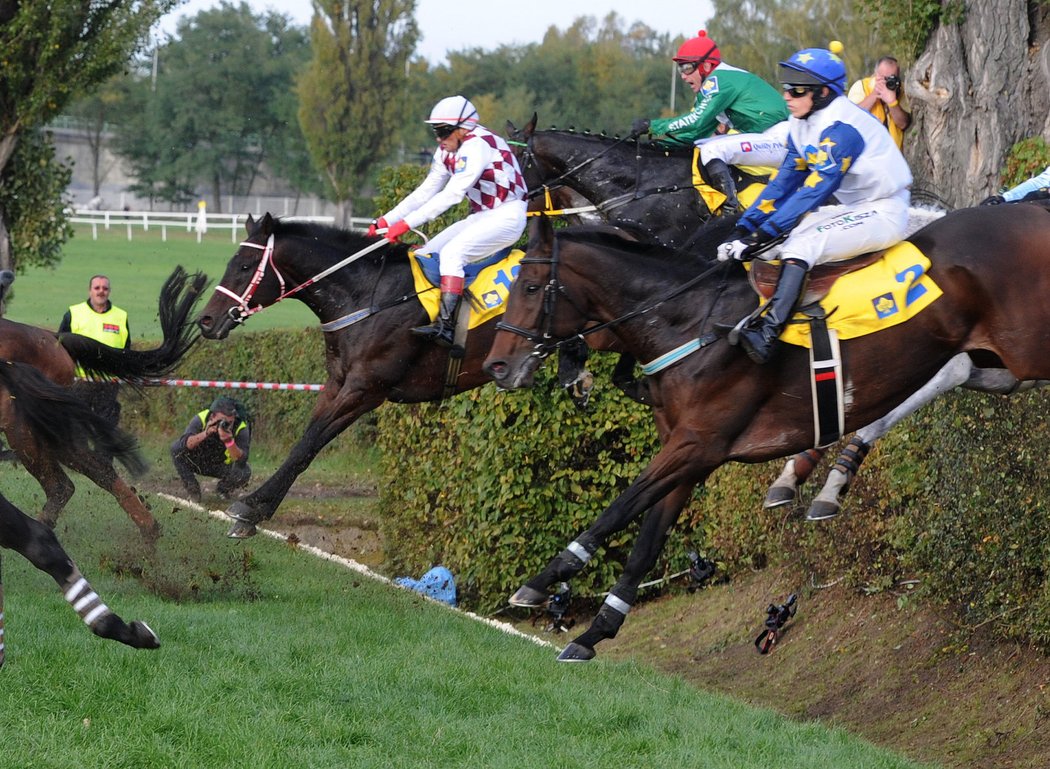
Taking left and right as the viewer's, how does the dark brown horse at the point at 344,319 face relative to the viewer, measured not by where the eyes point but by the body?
facing to the left of the viewer

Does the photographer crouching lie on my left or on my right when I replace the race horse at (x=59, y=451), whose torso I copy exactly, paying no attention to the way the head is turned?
on my right

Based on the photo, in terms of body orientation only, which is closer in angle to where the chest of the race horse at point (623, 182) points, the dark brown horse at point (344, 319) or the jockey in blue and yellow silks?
the dark brown horse

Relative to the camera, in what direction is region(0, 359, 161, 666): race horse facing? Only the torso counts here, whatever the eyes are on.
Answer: to the viewer's left

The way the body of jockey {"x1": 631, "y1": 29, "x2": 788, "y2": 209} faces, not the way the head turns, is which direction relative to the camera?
to the viewer's left

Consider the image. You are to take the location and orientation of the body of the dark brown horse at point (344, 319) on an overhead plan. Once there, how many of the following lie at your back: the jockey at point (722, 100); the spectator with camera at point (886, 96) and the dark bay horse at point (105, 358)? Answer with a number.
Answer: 2

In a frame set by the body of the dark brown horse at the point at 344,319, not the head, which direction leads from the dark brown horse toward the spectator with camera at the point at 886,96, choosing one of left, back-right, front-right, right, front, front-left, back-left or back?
back

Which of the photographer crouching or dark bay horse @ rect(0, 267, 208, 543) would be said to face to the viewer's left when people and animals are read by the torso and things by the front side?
the dark bay horse

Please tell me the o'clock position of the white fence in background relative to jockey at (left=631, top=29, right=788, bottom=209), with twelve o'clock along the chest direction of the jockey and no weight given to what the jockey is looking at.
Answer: The white fence in background is roughly at 2 o'clock from the jockey.

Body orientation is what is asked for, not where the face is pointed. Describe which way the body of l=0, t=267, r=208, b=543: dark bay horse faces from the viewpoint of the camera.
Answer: to the viewer's left

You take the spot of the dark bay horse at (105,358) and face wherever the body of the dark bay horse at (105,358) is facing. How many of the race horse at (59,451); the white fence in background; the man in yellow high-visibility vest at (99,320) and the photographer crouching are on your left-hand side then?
1

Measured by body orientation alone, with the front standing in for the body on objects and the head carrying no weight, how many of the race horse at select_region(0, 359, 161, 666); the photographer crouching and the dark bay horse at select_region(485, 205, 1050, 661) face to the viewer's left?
2

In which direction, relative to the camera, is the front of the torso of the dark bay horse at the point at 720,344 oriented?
to the viewer's left

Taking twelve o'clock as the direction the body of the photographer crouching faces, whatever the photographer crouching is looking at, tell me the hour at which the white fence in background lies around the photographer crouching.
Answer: The white fence in background is roughly at 6 o'clock from the photographer crouching.
